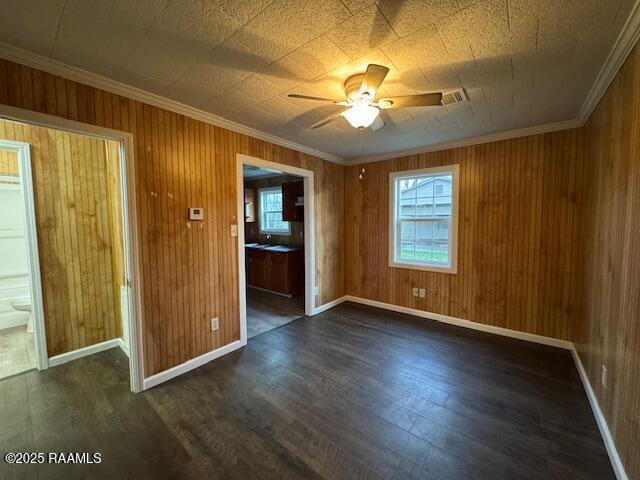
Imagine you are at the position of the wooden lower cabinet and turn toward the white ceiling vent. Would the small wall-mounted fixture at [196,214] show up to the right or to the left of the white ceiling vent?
right

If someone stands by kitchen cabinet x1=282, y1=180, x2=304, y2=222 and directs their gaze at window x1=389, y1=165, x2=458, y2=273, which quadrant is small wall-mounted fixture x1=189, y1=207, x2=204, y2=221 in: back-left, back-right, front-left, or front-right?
front-right

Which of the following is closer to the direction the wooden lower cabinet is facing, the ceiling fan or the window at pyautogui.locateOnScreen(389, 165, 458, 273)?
the ceiling fan

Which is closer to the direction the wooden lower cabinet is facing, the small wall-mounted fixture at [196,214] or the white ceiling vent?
the small wall-mounted fixture

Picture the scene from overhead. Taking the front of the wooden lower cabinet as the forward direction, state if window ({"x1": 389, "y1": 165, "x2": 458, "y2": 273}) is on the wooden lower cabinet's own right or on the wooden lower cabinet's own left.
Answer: on the wooden lower cabinet's own left

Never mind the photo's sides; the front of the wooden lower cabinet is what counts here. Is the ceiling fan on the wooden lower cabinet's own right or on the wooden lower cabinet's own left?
on the wooden lower cabinet's own left

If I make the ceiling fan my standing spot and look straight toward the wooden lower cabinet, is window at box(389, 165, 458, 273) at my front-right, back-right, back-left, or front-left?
front-right

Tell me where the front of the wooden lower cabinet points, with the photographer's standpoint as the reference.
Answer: facing the viewer and to the left of the viewer

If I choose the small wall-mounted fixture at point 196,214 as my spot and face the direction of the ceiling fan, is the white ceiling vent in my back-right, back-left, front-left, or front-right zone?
front-left

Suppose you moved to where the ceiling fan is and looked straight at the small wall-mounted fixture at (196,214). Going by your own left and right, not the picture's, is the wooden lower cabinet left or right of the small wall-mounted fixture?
right
